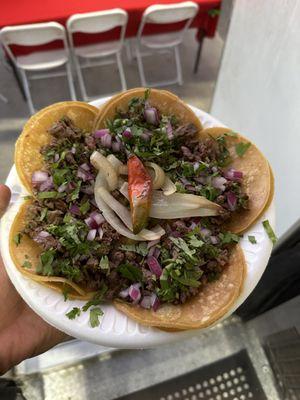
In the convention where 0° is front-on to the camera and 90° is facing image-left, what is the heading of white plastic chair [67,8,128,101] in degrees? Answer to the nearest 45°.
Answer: approximately 180°

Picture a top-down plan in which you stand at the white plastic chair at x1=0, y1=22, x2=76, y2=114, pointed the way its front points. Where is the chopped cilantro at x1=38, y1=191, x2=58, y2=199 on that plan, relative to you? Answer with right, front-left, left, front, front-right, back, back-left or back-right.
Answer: back

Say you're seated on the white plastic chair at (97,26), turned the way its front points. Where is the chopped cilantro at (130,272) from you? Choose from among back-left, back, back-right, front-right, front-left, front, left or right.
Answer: back

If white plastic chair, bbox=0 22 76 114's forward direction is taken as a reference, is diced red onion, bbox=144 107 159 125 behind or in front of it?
behind

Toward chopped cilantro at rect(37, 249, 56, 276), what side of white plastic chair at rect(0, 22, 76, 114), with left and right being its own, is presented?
back

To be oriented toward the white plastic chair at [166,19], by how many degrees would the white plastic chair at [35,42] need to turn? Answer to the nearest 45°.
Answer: approximately 90° to its right

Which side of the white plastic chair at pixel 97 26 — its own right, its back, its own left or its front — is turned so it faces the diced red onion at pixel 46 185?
back

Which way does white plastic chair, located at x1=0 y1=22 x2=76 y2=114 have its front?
away from the camera

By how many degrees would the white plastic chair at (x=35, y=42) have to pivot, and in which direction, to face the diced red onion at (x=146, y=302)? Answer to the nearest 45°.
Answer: approximately 180°
